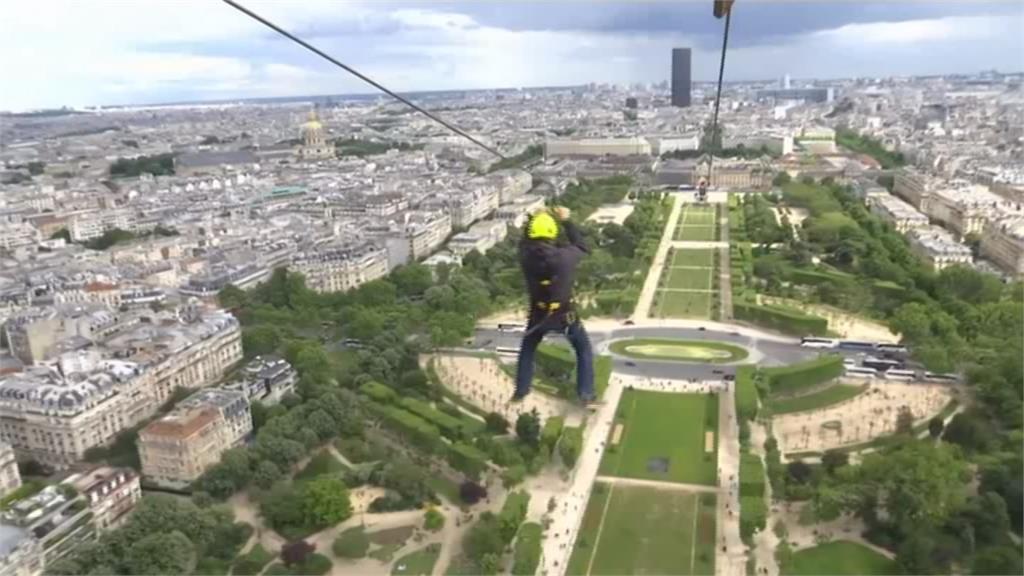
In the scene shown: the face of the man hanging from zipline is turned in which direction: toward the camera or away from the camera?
away from the camera

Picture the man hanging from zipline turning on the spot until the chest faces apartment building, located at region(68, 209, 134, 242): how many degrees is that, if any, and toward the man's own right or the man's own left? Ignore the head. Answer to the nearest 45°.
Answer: approximately 45° to the man's own left

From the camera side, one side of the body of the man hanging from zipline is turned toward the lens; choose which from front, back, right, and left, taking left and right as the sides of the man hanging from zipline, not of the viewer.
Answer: back

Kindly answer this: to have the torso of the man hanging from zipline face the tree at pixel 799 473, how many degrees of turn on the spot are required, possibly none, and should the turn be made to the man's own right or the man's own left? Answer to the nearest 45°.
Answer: approximately 45° to the man's own right

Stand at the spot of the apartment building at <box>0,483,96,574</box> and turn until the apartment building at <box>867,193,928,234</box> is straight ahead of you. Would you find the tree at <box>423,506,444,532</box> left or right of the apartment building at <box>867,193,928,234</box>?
right

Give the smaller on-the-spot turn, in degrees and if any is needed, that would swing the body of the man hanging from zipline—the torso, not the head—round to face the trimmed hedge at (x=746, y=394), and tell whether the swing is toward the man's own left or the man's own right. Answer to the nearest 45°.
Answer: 0° — they already face it

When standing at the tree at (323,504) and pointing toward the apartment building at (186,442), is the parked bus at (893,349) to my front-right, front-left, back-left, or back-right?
back-right
